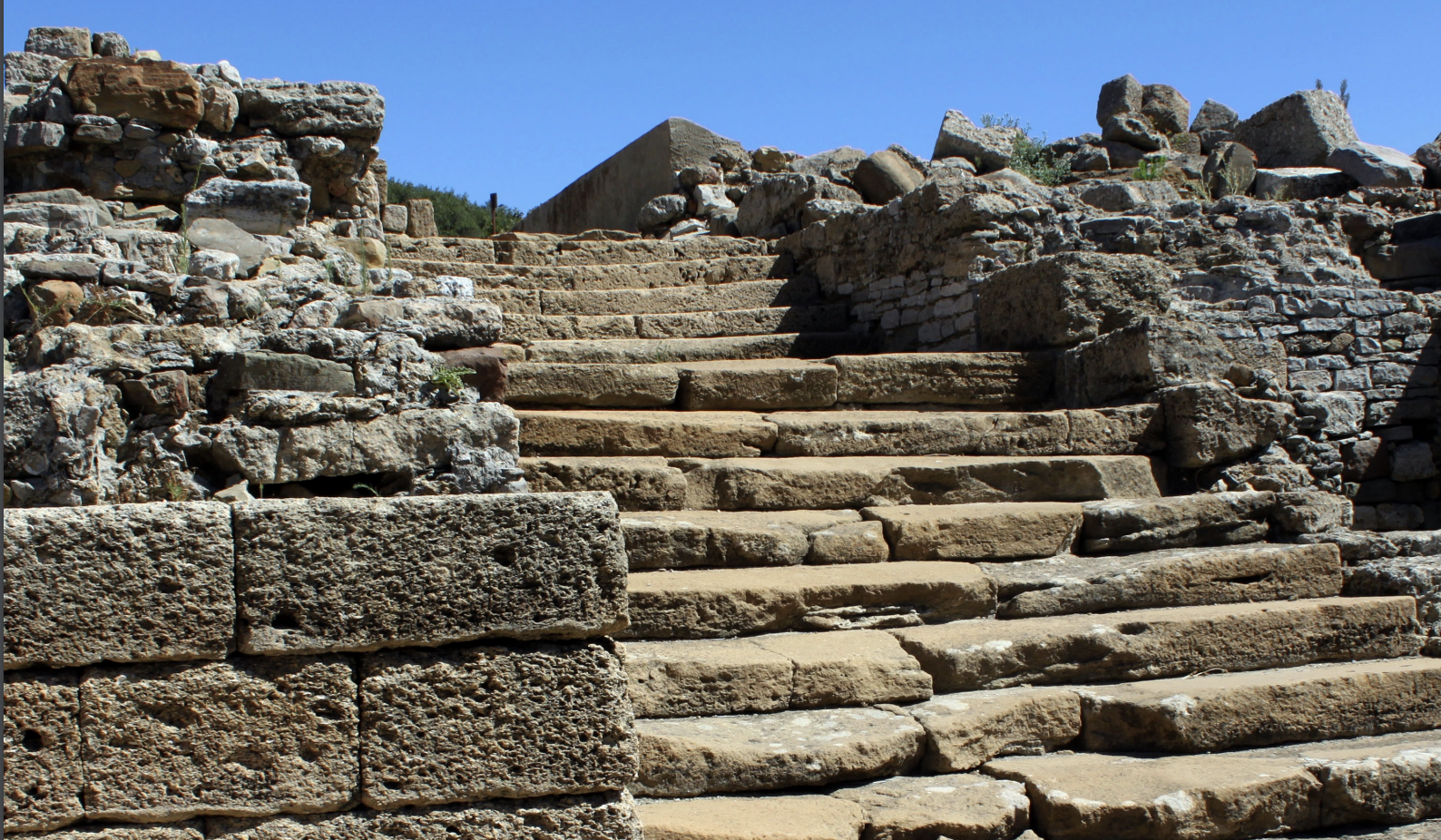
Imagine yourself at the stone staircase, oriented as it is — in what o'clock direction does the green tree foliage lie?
The green tree foliage is roughly at 5 o'clock from the stone staircase.

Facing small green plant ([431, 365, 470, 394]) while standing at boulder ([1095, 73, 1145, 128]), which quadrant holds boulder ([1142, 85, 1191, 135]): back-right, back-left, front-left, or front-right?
back-left

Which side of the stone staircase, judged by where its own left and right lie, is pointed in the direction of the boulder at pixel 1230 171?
back

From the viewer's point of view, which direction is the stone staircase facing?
toward the camera

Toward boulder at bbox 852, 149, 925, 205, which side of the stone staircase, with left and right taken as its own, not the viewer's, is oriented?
back

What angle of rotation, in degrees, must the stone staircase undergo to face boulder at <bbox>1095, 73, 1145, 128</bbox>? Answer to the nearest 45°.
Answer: approximately 180°

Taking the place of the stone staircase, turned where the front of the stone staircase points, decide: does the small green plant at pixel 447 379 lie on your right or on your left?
on your right

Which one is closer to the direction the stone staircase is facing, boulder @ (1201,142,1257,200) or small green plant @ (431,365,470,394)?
the small green plant

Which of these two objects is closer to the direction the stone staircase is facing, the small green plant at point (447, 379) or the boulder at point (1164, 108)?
the small green plant

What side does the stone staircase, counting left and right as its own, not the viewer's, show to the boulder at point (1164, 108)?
back
